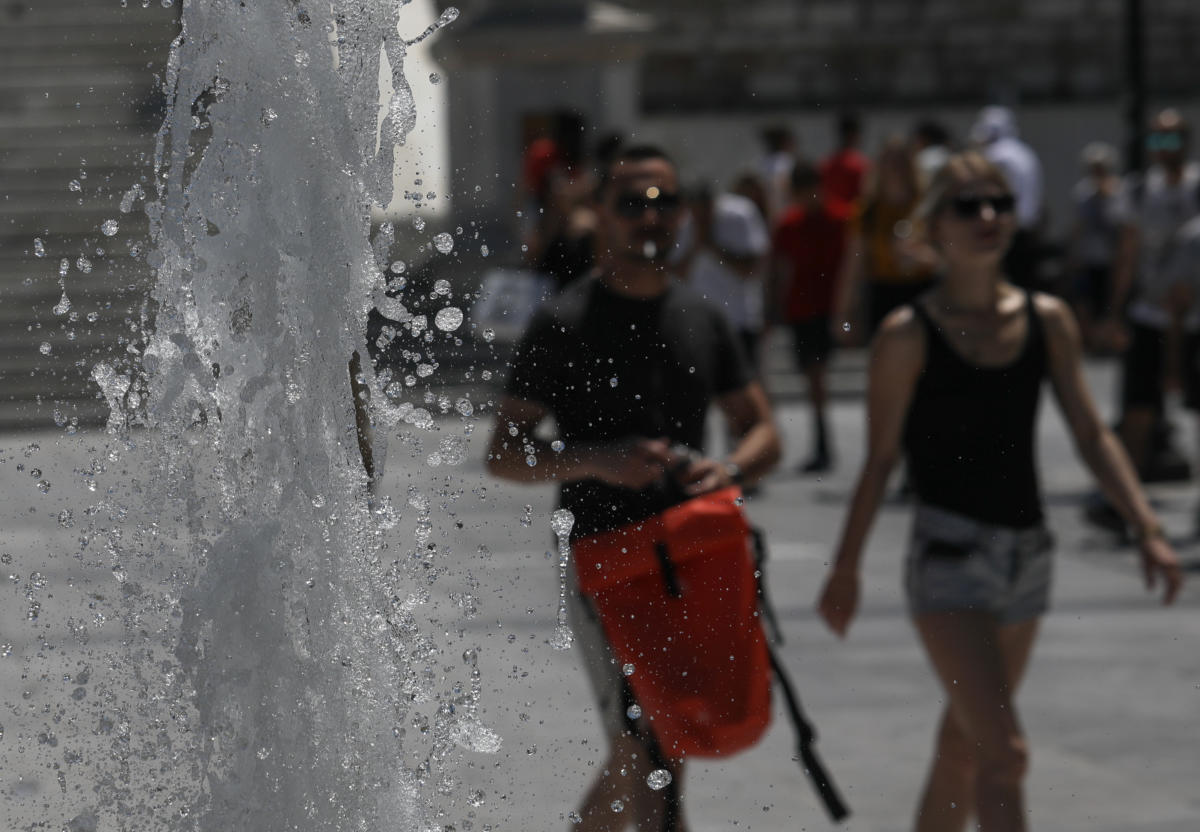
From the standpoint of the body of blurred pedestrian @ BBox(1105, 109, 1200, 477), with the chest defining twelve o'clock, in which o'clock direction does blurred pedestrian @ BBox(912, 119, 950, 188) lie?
blurred pedestrian @ BBox(912, 119, 950, 188) is roughly at 5 o'clock from blurred pedestrian @ BBox(1105, 109, 1200, 477).

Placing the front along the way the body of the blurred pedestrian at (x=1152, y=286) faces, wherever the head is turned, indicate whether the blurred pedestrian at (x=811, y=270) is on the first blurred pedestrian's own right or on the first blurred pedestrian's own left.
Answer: on the first blurred pedestrian's own right

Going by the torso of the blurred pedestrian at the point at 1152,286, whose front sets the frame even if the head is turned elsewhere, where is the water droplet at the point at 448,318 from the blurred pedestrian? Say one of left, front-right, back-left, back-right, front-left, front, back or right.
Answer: front

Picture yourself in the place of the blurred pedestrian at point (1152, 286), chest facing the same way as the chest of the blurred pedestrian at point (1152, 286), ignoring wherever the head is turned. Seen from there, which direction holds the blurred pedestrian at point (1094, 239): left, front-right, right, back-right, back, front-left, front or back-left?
back

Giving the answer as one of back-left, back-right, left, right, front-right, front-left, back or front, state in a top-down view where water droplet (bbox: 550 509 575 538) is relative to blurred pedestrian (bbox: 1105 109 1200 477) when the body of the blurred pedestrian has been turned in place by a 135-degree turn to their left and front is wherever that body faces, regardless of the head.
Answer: back-right

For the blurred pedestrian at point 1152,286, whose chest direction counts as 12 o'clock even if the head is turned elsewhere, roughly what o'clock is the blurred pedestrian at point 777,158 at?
the blurred pedestrian at point 777,158 is roughly at 5 o'clock from the blurred pedestrian at point 1152,286.

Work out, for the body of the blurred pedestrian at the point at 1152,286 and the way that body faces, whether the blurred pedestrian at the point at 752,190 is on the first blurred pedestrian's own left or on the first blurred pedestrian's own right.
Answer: on the first blurred pedestrian's own right

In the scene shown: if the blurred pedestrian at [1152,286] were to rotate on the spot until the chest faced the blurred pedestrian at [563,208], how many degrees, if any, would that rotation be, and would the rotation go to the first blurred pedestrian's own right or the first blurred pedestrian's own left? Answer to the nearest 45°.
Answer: approximately 45° to the first blurred pedestrian's own right

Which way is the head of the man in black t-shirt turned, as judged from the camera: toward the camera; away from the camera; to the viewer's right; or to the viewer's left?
toward the camera

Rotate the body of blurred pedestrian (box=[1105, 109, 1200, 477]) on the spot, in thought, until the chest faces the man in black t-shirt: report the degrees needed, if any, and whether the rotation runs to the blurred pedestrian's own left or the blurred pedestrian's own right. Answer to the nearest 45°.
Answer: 0° — they already face them

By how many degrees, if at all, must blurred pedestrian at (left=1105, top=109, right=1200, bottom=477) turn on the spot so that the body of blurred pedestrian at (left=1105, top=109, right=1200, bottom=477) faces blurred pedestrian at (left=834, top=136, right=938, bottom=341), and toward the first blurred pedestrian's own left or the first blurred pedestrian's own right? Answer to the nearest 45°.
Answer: approximately 135° to the first blurred pedestrian's own right

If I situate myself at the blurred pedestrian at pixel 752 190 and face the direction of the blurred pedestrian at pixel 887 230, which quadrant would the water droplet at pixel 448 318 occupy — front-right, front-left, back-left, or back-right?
front-right

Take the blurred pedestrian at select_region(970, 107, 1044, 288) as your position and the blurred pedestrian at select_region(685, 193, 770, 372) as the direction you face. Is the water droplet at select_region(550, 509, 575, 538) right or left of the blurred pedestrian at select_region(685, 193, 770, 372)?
left

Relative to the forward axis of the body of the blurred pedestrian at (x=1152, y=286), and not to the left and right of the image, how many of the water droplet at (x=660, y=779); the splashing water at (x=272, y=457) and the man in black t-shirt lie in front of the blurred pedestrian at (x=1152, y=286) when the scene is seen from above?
3

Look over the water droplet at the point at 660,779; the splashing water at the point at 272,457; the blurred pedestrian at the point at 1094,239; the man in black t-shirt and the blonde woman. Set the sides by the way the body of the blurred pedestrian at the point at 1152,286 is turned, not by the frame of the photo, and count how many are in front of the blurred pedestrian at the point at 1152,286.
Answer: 4

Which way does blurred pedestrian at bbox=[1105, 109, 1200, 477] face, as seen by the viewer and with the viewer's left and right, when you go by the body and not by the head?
facing the viewer

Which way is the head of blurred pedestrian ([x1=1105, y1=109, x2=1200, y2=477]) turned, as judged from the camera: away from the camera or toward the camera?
toward the camera

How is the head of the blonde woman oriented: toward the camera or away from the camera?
toward the camera

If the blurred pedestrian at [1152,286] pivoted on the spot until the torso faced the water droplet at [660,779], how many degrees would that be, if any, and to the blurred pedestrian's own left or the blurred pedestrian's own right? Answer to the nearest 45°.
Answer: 0° — they already face it
